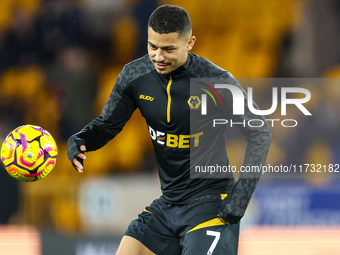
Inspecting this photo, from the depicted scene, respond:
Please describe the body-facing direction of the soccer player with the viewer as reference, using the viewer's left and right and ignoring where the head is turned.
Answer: facing the viewer and to the left of the viewer

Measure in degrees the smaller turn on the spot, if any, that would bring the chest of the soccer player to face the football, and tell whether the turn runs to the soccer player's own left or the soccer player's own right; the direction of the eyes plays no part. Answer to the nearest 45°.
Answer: approximately 45° to the soccer player's own right

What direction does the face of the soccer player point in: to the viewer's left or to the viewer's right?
to the viewer's left
